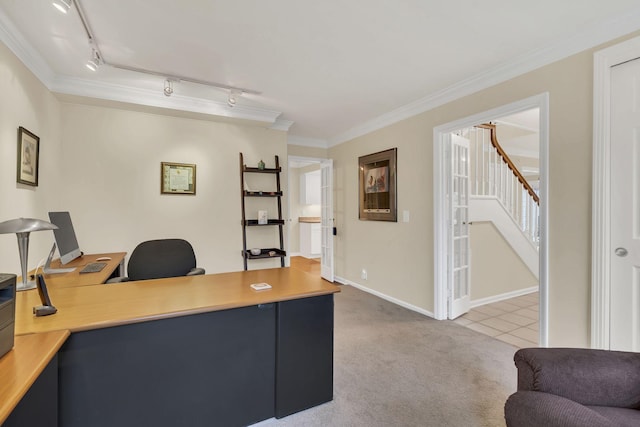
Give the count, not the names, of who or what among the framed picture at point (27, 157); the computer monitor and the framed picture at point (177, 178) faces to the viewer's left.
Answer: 0

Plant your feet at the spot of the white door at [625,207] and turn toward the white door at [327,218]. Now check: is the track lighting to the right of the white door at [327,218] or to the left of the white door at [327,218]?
left

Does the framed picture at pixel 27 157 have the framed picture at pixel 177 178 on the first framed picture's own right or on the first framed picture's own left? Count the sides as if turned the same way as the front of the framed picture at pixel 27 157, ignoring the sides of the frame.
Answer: on the first framed picture's own left

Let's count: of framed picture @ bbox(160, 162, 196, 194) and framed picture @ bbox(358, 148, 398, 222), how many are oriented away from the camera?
0

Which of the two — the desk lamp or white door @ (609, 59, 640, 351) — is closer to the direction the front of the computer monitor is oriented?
the white door

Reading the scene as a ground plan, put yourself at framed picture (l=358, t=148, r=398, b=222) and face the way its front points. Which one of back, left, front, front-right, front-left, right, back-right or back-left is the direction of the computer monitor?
front

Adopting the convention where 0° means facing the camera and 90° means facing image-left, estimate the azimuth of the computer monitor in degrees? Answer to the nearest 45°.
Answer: approximately 315°

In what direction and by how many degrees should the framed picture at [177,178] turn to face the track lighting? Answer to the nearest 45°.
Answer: approximately 45° to its right

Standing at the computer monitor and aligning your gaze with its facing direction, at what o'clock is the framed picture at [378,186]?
The framed picture is roughly at 11 o'clock from the computer monitor.

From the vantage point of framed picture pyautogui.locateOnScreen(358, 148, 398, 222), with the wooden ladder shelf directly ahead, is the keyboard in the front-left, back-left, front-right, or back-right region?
front-left

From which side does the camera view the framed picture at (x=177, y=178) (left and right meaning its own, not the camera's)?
front

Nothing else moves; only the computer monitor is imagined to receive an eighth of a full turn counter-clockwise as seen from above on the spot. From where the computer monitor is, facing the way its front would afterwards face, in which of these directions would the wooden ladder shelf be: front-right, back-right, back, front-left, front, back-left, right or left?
front

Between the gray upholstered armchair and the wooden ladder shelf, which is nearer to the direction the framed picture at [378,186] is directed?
the wooden ladder shelf

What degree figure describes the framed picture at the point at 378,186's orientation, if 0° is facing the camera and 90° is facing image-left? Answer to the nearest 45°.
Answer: approximately 45°

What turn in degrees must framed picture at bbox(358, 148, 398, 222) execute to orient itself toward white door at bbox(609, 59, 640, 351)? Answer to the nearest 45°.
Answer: approximately 90° to its left
